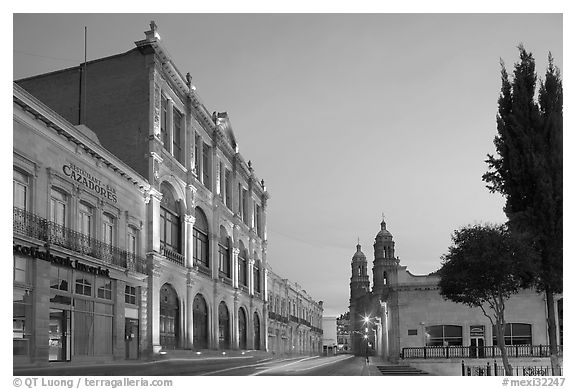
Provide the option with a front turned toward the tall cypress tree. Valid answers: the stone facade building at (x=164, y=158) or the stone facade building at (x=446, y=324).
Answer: the stone facade building at (x=164, y=158)

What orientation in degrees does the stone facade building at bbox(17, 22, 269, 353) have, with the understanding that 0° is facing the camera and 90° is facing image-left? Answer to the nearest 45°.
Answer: approximately 315°

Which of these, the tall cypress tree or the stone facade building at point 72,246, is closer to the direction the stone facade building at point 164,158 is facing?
the tall cypress tree

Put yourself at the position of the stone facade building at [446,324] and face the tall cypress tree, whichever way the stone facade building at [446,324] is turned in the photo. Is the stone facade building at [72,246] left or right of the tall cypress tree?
right
